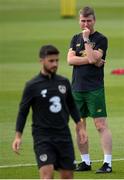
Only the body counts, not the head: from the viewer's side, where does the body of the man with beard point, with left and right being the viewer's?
facing the viewer and to the right of the viewer
